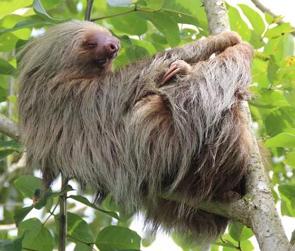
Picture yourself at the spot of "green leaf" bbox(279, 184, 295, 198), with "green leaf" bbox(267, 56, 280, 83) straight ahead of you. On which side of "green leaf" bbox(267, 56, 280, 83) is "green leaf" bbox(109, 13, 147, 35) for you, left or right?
left

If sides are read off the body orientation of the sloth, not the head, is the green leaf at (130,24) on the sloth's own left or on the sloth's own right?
on the sloth's own left
